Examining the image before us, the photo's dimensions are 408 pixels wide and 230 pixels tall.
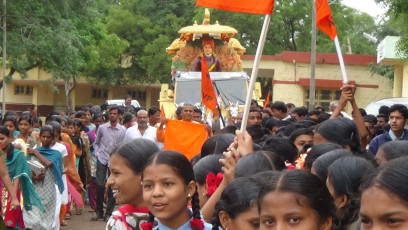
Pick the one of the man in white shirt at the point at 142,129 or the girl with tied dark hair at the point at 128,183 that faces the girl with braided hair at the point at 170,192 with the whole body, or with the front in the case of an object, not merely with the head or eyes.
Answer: the man in white shirt

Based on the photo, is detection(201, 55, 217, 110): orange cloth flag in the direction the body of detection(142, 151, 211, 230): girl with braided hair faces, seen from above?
no

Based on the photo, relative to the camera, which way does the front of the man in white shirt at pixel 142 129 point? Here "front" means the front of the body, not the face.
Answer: toward the camera

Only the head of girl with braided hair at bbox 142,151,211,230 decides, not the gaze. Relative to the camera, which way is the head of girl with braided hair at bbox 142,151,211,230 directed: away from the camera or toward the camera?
toward the camera

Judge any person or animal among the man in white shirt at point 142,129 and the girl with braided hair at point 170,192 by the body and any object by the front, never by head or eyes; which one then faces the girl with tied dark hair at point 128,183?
the man in white shirt

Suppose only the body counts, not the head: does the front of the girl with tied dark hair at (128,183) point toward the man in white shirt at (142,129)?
no
